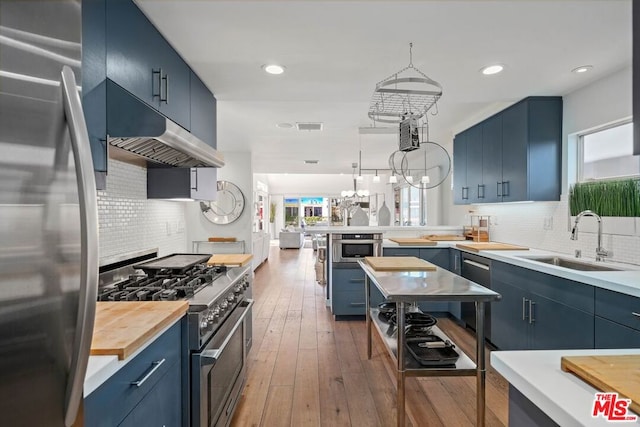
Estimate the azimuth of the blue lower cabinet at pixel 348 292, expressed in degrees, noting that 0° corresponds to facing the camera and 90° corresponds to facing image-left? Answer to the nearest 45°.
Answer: approximately 0°

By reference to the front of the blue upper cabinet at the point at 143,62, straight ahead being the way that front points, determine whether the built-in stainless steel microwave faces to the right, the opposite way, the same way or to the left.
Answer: to the right

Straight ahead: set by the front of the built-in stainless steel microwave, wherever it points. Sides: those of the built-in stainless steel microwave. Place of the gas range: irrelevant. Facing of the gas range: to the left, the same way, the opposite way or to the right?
to the left

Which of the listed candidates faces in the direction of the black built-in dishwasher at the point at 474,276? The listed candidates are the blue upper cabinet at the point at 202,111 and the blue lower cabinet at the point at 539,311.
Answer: the blue upper cabinet

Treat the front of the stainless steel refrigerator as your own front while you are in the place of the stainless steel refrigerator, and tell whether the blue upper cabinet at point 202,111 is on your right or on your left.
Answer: on your left

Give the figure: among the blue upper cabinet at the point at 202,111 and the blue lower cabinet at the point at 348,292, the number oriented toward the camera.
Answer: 1

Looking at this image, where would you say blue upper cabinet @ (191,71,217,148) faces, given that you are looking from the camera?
facing to the right of the viewer

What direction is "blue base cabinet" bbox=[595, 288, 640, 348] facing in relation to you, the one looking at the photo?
facing the viewer and to the left of the viewer

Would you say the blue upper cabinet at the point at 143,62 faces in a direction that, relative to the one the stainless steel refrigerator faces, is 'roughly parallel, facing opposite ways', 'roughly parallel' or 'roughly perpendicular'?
roughly parallel

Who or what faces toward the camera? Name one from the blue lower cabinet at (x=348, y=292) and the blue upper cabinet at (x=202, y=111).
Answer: the blue lower cabinet

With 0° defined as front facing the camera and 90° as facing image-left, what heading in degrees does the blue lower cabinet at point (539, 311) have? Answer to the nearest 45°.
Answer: approximately 45°

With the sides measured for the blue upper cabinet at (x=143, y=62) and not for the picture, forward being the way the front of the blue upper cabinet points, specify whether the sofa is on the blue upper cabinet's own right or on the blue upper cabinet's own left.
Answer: on the blue upper cabinet's own left

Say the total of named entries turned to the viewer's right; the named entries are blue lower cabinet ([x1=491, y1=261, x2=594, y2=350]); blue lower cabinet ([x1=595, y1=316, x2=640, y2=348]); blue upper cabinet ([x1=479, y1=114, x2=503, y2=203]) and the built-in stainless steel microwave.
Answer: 0

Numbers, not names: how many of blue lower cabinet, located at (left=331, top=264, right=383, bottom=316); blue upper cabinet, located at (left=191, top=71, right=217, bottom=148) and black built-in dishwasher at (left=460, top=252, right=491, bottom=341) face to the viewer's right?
1

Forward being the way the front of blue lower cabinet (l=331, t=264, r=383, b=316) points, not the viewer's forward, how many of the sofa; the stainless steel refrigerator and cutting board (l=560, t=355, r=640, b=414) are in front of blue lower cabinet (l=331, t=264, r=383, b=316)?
2
